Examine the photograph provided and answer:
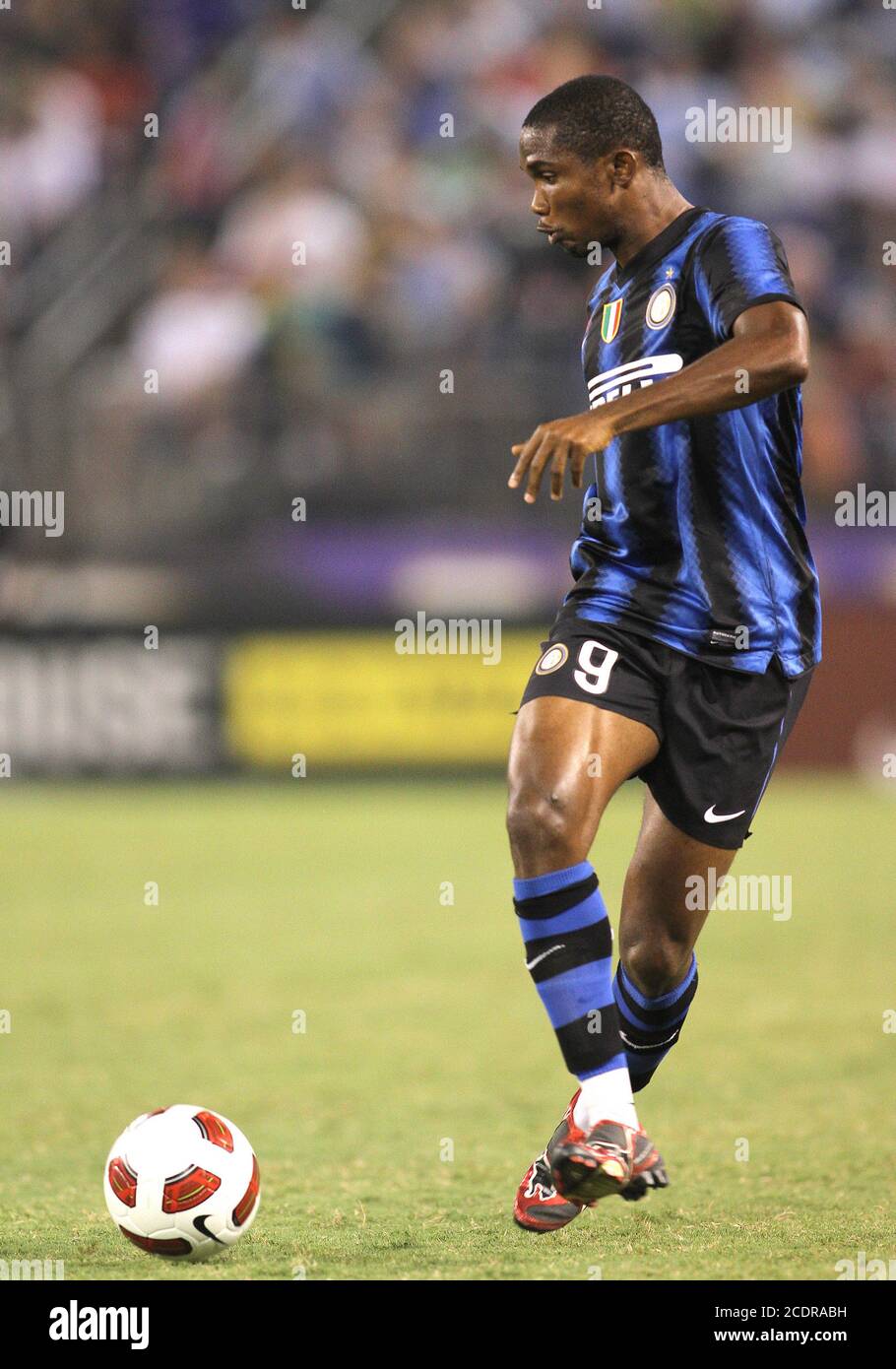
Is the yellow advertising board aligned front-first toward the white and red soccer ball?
yes

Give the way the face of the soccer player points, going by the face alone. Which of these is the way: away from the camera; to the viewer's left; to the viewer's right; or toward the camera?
to the viewer's left

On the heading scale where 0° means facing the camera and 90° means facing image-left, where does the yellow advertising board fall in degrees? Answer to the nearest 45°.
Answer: approximately 0°
